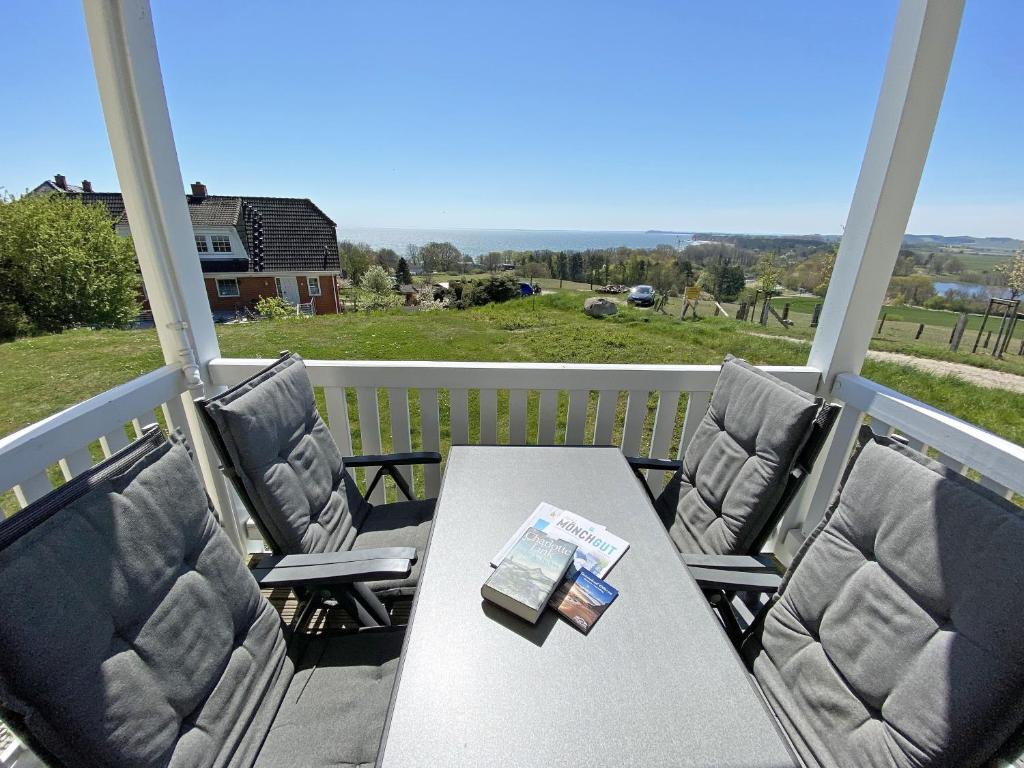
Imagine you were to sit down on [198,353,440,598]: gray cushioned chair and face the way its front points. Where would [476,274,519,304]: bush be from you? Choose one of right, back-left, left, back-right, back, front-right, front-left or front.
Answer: left

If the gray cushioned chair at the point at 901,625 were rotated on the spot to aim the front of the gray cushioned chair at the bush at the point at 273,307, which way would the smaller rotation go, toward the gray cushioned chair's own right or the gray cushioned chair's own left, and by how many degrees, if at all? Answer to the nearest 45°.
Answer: approximately 45° to the gray cushioned chair's own right

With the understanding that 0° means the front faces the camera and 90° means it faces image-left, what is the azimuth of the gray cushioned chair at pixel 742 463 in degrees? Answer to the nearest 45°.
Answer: approximately 45°

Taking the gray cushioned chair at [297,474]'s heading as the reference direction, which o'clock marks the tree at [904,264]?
The tree is roughly at 11 o'clock from the gray cushioned chair.

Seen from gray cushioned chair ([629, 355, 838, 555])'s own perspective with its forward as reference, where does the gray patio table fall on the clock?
The gray patio table is roughly at 11 o'clock from the gray cushioned chair.

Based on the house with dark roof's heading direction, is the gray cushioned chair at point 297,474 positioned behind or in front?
in front

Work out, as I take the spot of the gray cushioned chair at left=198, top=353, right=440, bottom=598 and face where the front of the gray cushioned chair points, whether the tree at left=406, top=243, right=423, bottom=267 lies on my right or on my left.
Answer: on my left

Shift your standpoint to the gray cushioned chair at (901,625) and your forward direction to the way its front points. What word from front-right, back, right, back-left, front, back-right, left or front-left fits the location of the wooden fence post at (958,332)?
back-right

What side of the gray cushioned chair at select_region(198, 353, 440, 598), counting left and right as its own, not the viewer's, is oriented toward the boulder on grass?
left

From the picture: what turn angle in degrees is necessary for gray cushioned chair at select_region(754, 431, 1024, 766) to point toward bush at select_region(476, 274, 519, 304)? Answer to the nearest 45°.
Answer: approximately 90° to its right

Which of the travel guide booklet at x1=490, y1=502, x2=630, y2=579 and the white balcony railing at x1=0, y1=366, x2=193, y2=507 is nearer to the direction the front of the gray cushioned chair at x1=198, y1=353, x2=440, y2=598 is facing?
the travel guide booklet

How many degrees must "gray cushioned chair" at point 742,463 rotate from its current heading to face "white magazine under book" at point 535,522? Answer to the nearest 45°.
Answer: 0° — it already faces it

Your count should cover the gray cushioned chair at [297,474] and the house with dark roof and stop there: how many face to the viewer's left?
0

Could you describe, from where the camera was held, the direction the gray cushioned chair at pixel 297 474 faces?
facing the viewer and to the right of the viewer

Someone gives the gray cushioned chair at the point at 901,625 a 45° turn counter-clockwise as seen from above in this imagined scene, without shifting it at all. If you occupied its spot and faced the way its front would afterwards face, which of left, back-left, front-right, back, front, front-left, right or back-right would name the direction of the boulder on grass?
back-right

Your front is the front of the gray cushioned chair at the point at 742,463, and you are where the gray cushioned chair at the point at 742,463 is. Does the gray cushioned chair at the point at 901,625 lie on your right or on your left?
on your left

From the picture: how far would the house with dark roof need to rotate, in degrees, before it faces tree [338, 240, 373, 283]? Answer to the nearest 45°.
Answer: approximately 90° to its left

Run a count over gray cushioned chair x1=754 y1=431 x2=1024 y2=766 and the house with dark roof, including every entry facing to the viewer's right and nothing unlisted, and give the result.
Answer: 0
